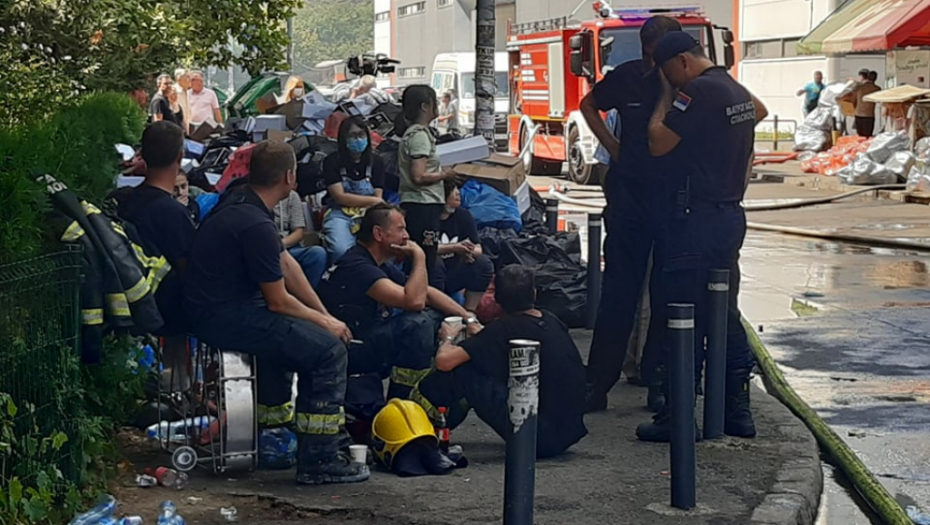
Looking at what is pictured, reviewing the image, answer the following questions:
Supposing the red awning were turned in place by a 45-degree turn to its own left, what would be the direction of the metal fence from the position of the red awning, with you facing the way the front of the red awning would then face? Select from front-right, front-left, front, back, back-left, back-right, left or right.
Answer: front

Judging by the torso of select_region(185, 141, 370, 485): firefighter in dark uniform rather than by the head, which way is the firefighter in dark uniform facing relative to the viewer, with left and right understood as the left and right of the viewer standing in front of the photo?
facing to the right of the viewer

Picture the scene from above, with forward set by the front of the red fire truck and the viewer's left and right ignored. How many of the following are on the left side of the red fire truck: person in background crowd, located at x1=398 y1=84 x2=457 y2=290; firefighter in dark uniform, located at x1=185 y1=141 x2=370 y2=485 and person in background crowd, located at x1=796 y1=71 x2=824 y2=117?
1

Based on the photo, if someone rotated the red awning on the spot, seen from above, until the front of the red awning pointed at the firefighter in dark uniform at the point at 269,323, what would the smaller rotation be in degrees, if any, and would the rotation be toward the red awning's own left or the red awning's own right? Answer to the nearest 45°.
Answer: approximately 45° to the red awning's own left

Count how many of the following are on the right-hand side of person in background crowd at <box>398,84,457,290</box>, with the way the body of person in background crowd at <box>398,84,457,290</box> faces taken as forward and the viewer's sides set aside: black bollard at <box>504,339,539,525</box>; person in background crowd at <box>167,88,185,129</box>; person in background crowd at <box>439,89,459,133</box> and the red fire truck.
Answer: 1

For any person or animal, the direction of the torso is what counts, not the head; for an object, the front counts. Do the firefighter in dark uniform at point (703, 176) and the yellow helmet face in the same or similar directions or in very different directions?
very different directions

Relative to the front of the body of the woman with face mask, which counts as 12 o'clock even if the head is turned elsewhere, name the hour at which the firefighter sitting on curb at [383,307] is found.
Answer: The firefighter sitting on curb is roughly at 12 o'clock from the woman with face mask.

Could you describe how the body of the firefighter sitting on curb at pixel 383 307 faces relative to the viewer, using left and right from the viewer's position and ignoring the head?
facing to the right of the viewer

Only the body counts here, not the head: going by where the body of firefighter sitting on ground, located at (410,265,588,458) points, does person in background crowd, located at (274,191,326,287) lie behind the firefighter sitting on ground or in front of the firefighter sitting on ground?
in front

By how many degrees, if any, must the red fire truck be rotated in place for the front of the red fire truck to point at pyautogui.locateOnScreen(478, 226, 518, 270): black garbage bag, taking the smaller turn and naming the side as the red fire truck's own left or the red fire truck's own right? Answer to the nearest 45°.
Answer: approximately 45° to the red fire truck's own right

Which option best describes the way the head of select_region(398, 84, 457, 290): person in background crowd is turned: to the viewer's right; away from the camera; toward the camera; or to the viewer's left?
to the viewer's right

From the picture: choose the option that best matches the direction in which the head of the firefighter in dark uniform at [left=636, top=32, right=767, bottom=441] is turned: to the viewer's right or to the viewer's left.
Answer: to the viewer's left

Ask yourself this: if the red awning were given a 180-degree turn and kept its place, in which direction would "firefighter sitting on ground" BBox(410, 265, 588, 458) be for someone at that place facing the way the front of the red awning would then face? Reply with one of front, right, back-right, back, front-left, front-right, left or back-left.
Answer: back-right

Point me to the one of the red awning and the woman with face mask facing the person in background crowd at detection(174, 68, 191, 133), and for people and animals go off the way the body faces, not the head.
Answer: the red awning
